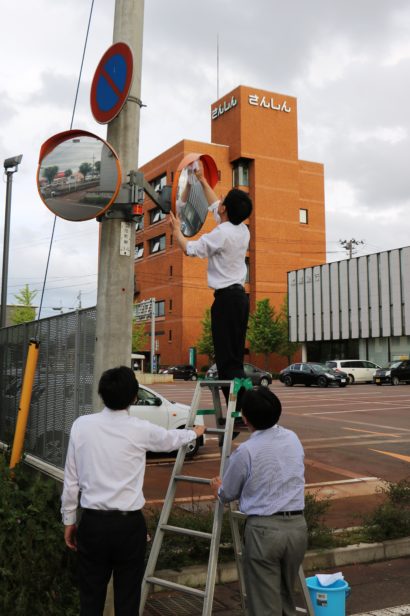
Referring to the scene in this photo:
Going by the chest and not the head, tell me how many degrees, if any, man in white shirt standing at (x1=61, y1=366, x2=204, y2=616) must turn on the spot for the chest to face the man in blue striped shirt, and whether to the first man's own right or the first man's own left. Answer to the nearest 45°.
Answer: approximately 90° to the first man's own right

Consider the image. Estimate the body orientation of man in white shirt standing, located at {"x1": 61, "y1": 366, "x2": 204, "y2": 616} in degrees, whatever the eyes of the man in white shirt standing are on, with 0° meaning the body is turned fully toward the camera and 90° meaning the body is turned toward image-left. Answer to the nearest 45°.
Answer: approximately 180°

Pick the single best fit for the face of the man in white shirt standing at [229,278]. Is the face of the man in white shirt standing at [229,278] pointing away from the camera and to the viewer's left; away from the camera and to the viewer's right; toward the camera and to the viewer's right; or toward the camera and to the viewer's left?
away from the camera and to the viewer's left

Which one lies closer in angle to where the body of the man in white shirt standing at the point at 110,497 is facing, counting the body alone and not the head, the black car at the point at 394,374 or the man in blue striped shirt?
the black car

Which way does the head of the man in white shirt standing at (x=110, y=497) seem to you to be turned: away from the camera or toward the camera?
away from the camera

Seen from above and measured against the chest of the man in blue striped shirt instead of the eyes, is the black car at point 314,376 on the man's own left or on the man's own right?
on the man's own right
